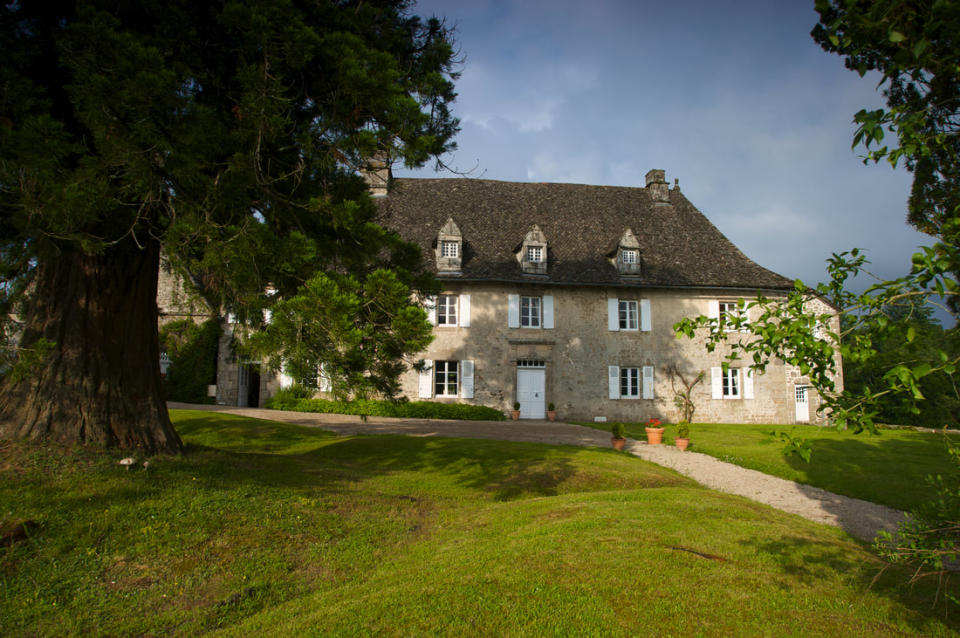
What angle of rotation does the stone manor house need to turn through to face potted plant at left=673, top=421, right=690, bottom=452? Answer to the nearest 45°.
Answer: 0° — it already faces it

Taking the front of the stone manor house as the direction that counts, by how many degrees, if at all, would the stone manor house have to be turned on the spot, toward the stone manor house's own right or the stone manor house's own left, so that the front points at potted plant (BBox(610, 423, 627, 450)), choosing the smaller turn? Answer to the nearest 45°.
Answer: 0° — it already faces it

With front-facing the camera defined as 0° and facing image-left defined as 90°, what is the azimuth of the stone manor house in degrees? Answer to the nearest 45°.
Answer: approximately 0°

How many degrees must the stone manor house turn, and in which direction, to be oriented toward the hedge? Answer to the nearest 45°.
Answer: approximately 90° to its right

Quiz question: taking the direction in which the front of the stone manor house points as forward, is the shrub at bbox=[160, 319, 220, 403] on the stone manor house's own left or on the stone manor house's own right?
on the stone manor house's own right

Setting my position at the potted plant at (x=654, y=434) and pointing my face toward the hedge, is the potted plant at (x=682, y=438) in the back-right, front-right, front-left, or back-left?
back-left

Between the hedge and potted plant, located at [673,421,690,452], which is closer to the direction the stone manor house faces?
the potted plant

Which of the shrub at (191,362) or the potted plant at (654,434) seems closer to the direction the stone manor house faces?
the potted plant
